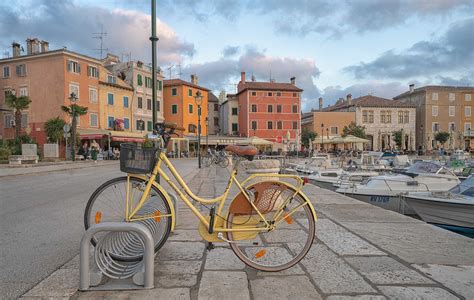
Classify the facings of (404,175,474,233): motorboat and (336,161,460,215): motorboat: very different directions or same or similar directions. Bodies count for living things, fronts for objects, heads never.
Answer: same or similar directions

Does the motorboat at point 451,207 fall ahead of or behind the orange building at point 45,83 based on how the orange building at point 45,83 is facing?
ahead

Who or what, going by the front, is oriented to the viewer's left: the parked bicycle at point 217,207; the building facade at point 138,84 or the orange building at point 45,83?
the parked bicycle

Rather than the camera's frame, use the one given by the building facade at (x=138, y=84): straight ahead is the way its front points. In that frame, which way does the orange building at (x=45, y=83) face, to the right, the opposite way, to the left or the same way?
the same way

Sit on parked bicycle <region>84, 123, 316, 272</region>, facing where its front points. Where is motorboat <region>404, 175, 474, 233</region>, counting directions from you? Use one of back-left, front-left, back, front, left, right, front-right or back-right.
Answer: back-right

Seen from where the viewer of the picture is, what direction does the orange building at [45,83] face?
facing the viewer and to the right of the viewer

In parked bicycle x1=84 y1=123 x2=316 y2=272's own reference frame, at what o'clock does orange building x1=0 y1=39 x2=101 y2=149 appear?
The orange building is roughly at 2 o'clock from the parked bicycle.

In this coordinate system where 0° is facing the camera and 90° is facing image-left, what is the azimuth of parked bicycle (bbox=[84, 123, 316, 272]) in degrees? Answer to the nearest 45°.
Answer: approximately 90°

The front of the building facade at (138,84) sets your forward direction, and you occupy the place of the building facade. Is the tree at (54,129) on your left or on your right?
on your right
